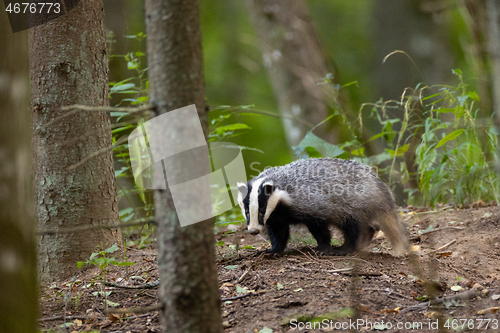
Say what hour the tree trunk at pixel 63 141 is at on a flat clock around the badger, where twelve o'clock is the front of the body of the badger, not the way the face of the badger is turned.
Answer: The tree trunk is roughly at 11 o'clock from the badger.

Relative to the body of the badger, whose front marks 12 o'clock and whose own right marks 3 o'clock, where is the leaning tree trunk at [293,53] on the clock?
The leaning tree trunk is roughly at 3 o'clock from the badger.

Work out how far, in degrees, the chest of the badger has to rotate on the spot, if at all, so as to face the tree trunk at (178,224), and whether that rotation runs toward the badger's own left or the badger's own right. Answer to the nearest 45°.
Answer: approximately 90° to the badger's own left

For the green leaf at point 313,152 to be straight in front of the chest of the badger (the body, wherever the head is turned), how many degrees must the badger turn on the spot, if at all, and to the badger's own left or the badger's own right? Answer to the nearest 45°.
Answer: approximately 90° to the badger's own right

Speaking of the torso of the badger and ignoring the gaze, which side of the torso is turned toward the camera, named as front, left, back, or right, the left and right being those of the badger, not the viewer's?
left

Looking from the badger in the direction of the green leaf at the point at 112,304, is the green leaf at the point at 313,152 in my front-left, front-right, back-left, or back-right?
back-right

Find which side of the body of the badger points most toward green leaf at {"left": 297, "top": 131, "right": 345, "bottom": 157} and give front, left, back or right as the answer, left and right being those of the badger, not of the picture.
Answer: right

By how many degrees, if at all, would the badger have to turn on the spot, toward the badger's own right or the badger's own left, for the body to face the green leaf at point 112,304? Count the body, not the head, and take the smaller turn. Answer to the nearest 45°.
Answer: approximately 45° to the badger's own left
